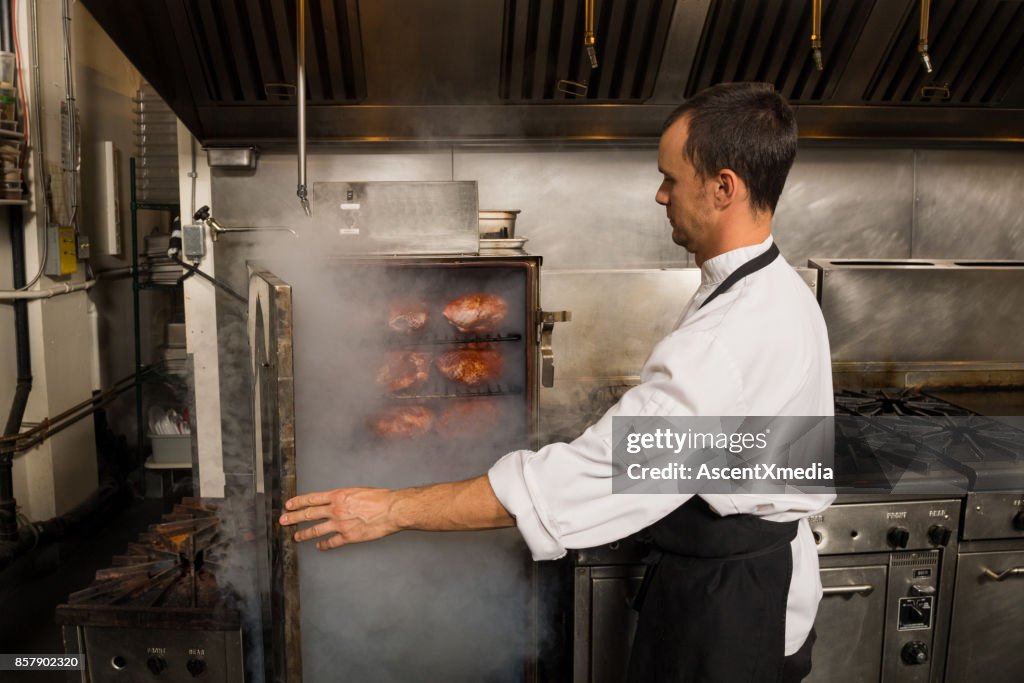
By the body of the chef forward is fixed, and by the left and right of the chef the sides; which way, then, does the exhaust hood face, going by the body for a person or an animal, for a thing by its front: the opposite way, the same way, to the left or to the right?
to the left

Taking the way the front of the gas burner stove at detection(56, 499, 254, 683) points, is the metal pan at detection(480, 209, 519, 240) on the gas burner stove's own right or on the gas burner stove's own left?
on the gas burner stove's own left

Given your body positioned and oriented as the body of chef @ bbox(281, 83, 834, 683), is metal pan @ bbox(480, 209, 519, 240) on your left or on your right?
on your right

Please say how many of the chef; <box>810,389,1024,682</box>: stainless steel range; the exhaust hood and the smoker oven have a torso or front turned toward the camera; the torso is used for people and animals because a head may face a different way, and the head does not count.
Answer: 3

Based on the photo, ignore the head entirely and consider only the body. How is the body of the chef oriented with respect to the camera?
to the viewer's left

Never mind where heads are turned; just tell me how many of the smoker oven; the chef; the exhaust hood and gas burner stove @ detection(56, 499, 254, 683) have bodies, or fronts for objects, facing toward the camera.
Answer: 3

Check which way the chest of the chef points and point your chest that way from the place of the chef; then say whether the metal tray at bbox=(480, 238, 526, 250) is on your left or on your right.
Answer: on your right
